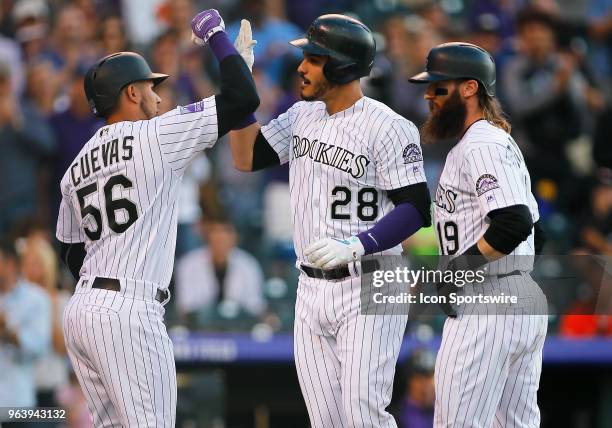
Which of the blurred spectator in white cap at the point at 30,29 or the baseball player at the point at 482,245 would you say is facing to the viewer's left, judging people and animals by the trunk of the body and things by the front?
the baseball player

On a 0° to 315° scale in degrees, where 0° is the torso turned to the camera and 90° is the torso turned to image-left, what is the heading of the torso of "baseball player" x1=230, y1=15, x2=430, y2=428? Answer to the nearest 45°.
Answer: approximately 45°

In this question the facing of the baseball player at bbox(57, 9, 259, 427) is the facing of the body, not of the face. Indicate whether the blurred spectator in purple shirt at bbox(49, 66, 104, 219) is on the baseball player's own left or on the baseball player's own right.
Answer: on the baseball player's own left

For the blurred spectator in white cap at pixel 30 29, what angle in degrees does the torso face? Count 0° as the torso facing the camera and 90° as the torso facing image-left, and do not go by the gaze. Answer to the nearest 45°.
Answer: approximately 0°

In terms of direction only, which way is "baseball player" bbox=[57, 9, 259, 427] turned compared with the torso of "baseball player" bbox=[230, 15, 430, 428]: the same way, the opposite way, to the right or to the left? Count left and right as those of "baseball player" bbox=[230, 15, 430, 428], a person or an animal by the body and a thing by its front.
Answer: the opposite way
